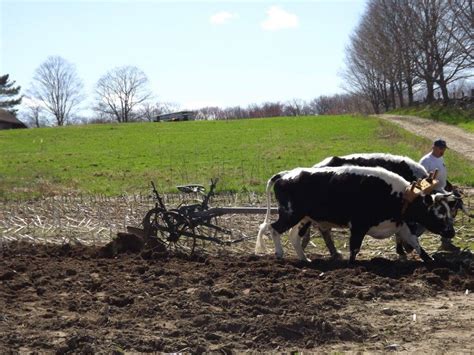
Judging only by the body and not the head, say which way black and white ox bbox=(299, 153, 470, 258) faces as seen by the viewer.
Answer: to the viewer's right

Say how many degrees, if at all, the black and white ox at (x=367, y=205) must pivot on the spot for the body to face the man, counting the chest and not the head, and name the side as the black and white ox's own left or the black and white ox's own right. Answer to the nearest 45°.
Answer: approximately 45° to the black and white ox's own left

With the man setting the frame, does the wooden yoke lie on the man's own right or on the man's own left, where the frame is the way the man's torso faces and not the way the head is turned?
on the man's own right

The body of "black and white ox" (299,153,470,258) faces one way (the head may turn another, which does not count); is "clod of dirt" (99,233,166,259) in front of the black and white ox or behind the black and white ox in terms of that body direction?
behind

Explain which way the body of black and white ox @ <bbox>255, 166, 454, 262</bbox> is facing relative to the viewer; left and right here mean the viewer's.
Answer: facing to the right of the viewer

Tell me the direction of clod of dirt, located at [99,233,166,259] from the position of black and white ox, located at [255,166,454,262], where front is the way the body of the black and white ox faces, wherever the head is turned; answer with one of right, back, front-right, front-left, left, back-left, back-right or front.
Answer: back

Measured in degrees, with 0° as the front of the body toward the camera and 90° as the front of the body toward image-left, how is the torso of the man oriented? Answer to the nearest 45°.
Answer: approximately 315°

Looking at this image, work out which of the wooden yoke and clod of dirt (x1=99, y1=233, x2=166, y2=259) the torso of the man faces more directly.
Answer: the wooden yoke

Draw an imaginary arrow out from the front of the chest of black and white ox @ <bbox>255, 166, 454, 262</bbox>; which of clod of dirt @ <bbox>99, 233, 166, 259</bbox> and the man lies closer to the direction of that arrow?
the man
